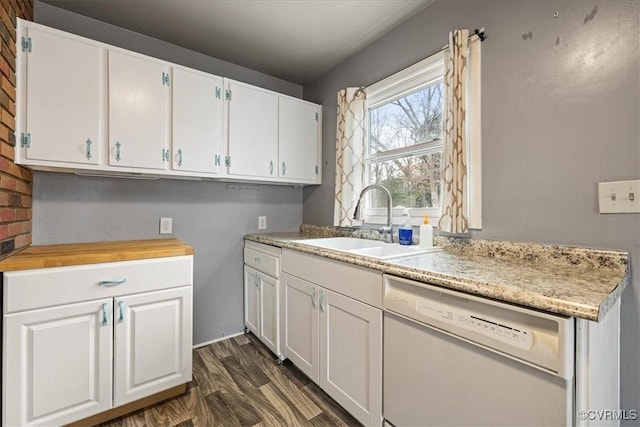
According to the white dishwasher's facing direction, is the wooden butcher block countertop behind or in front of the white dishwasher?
in front

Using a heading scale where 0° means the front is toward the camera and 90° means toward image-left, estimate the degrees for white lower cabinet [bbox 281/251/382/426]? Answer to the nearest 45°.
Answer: approximately 45°

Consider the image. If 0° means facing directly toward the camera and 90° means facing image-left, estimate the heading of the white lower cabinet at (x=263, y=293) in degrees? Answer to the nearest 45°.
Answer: approximately 45°

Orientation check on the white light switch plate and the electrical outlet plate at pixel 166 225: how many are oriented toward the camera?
2

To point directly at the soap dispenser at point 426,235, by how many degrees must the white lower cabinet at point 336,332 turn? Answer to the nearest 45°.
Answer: approximately 135° to its left

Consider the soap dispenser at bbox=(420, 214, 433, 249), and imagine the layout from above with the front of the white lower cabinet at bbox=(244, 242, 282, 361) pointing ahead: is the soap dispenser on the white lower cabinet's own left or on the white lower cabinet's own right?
on the white lower cabinet's own left

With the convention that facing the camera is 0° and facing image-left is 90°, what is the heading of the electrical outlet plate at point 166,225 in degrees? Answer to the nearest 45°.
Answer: approximately 0°

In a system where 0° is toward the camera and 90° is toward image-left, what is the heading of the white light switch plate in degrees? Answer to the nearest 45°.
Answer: approximately 0°

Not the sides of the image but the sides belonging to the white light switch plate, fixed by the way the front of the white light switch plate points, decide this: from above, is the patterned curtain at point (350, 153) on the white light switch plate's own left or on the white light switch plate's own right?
on the white light switch plate's own right

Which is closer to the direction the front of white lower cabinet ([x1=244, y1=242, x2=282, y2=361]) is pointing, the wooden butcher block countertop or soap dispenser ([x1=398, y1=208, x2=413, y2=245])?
the wooden butcher block countertop

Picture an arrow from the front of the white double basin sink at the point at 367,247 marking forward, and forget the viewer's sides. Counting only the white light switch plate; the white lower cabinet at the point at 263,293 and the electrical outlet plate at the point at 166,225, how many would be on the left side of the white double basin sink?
1

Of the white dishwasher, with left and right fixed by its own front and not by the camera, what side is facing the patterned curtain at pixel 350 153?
right
